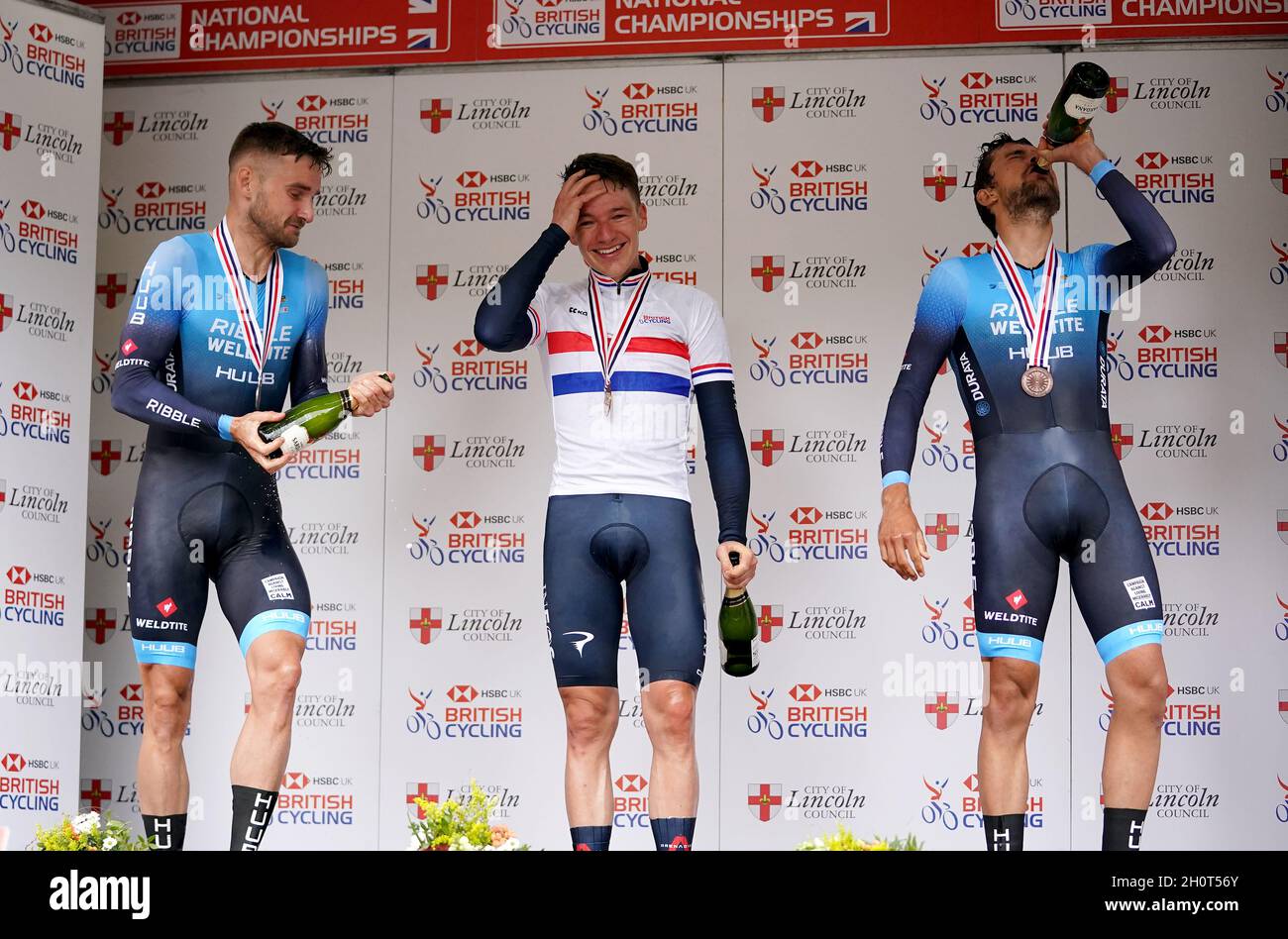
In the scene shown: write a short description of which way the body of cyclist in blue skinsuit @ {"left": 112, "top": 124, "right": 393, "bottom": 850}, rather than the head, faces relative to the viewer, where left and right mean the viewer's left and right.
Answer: facing the viewer and to the right of the viewer

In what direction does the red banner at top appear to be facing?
toward the camera

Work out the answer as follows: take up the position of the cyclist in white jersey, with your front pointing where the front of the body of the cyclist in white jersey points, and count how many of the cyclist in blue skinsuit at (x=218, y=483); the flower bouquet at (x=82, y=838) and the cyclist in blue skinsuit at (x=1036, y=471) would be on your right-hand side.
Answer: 2

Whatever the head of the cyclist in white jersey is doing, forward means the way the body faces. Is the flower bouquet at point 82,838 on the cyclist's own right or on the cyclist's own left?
on the cyclist's own right

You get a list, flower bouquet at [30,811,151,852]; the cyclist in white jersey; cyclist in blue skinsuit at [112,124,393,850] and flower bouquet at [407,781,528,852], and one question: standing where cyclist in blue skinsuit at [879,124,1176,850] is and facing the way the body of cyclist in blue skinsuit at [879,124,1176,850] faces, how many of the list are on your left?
0

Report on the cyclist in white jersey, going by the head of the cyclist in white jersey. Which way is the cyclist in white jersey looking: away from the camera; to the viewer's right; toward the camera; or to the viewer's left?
toward the camera

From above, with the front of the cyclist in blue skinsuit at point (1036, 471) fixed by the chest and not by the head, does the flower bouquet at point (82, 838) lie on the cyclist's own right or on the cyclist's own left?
on the cyclist's own right

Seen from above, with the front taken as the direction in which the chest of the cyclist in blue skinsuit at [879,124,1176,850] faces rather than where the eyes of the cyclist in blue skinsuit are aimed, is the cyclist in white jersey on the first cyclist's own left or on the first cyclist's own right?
on the first cyclist's own right

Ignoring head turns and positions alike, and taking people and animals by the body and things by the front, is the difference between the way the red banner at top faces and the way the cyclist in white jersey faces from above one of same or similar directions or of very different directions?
same or similar directions

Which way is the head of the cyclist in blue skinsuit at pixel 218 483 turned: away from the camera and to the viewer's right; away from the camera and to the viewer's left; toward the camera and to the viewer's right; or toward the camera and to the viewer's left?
toward the camera and to the viewer's right

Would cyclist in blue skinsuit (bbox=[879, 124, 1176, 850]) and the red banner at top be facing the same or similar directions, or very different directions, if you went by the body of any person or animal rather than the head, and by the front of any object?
same or similar directions

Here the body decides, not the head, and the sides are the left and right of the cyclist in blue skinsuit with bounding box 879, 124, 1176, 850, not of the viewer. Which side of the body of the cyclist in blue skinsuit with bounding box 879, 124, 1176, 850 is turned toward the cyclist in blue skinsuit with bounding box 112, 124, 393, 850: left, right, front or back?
right

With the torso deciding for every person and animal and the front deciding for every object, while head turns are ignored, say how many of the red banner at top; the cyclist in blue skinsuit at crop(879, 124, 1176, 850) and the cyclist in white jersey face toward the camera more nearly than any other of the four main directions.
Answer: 3

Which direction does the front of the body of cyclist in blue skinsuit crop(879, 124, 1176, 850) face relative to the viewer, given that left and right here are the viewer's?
facing the viewer

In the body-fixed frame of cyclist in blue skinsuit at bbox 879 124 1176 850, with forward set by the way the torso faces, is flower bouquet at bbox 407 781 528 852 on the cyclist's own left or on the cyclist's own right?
on the cyclist's own right

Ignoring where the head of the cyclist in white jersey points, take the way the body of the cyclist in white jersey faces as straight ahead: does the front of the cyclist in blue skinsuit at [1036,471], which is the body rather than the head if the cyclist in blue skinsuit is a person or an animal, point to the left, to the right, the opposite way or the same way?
the same way
